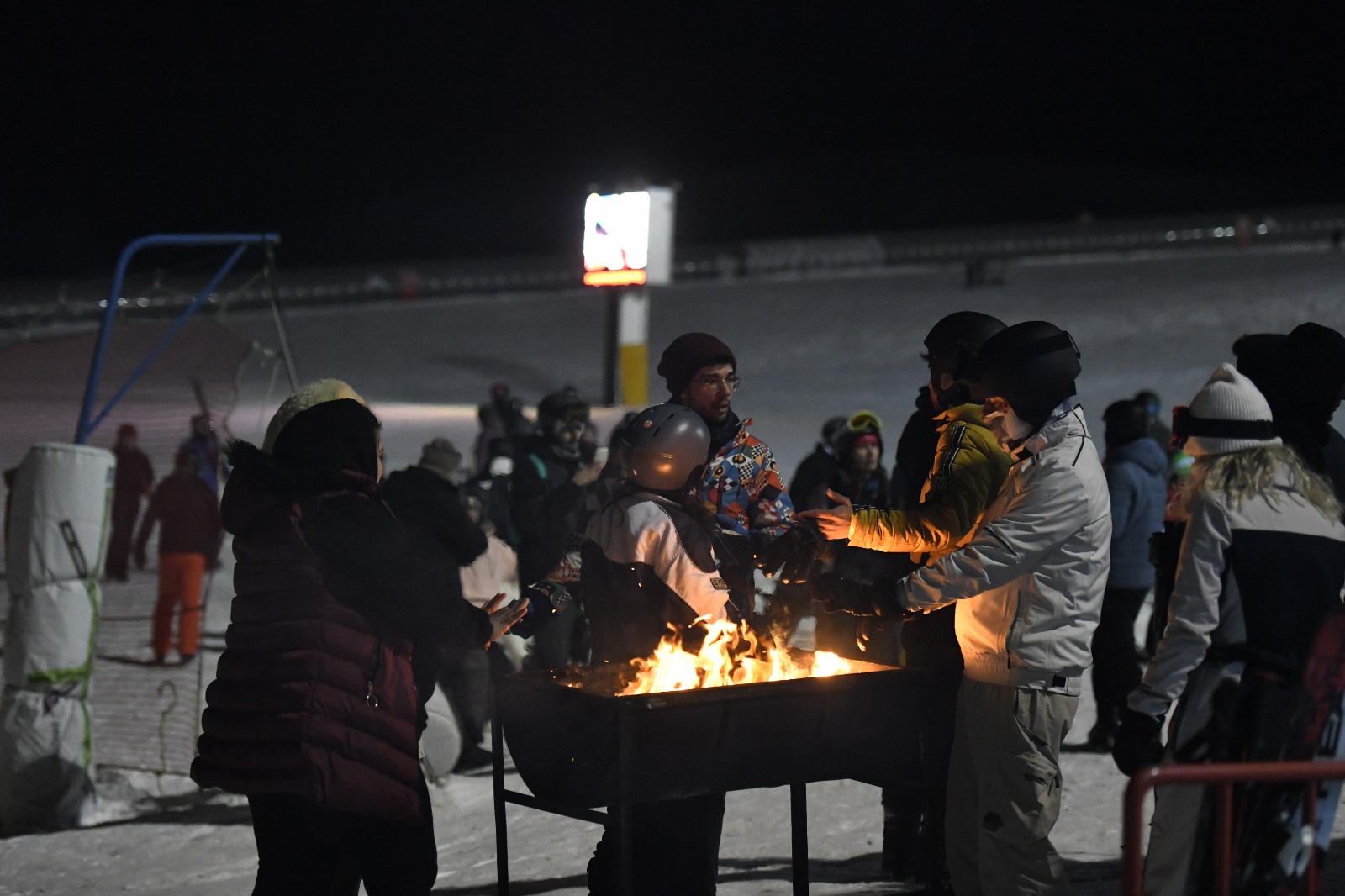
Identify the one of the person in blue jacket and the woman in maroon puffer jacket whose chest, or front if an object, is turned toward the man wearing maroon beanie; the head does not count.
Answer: the woman in maroon puffer jacket

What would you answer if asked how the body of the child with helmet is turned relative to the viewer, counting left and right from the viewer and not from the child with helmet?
facing away from the viewer and to the right of the viewer

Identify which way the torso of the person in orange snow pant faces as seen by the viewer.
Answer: away from the camera

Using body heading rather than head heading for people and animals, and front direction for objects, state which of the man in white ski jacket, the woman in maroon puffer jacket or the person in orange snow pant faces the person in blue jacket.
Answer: the woman in maroon puffer jacket

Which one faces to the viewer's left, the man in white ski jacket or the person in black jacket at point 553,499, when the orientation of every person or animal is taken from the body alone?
the man in white ski jacket

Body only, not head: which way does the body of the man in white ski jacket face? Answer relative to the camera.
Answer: to the viewer's left

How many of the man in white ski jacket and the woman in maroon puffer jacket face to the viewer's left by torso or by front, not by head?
1

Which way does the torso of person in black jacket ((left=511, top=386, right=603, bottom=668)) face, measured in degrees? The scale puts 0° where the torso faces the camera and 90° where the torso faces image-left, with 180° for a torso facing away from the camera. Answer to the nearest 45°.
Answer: approximately 315°
